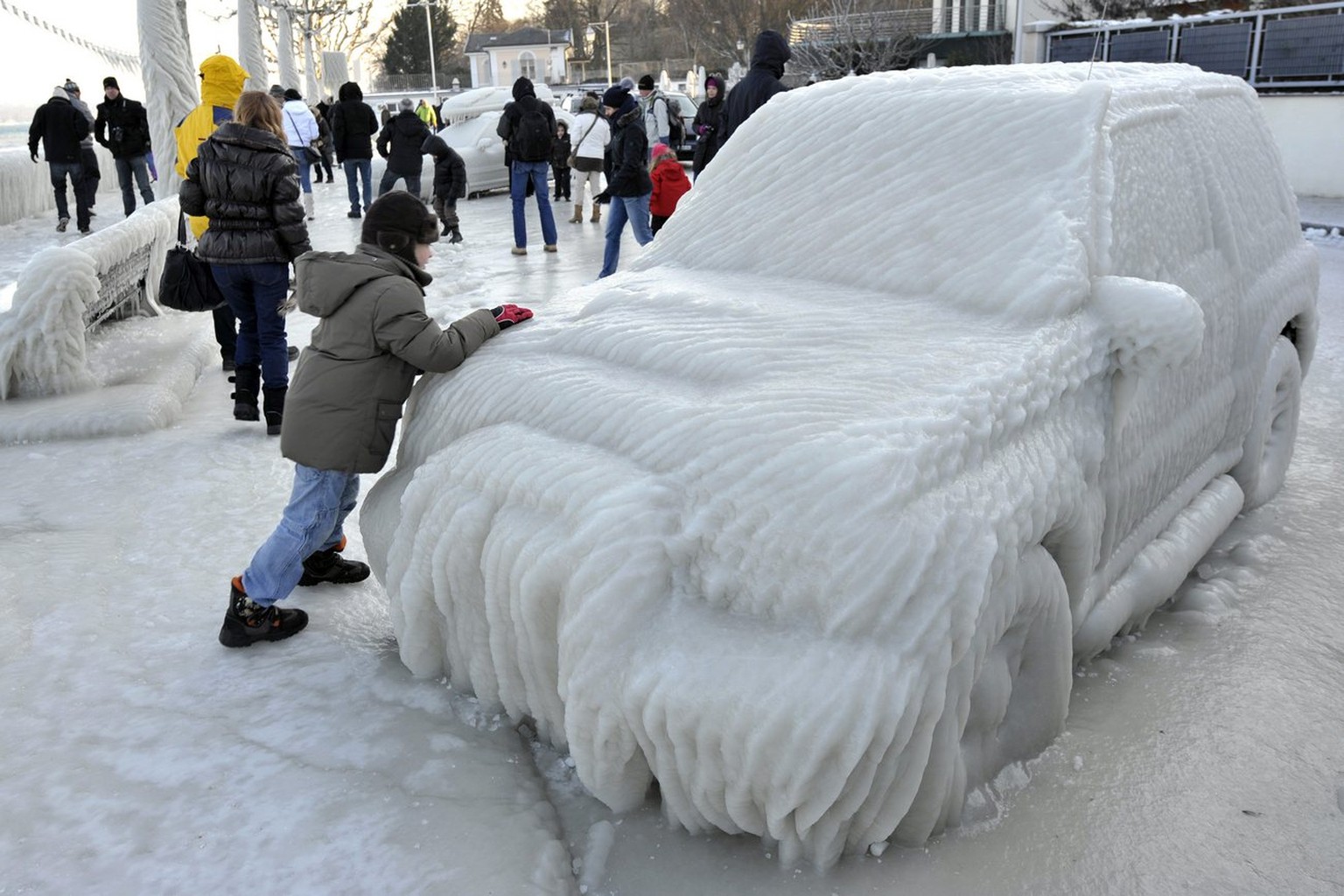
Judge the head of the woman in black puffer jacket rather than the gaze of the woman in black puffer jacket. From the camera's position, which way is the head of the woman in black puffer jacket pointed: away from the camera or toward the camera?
away from the camera

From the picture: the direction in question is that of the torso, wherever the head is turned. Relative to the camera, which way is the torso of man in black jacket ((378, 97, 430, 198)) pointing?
away from the camera

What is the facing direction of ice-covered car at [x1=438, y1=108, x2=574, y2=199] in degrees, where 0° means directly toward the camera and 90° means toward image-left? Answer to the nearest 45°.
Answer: approximately 45°

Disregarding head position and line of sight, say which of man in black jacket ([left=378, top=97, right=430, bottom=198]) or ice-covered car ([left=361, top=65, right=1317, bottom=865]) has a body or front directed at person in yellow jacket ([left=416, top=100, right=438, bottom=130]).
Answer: the man in black jacket

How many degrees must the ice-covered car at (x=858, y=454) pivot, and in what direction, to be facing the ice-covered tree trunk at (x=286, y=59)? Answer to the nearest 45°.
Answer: approximately 90° to its right

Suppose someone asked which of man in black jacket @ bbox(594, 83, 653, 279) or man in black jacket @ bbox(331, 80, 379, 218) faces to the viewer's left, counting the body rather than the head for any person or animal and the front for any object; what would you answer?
man in black jacket @ bbox(594, 83, 653, 279)

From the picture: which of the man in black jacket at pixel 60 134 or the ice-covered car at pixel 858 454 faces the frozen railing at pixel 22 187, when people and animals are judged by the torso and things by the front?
the man in black jacket

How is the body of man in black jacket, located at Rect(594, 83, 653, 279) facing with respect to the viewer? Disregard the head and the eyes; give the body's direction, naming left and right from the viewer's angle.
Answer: facing to the left of the viewer

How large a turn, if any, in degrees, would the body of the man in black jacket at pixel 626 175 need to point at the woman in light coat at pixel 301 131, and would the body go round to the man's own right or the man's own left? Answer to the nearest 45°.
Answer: approximately 45° to the man's own right

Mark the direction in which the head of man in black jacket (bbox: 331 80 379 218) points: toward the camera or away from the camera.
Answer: away from the camera

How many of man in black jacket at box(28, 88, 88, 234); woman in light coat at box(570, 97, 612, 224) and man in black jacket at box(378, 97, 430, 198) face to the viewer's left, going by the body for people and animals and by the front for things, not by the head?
0
